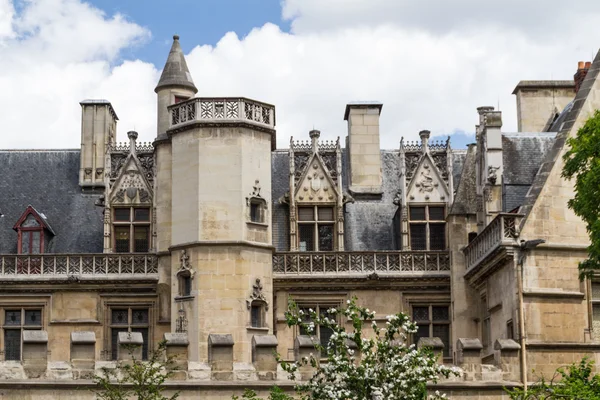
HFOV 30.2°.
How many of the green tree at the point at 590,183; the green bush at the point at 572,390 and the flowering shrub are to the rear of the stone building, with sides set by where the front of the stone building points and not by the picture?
0

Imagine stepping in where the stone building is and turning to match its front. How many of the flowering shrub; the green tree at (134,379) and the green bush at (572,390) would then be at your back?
0

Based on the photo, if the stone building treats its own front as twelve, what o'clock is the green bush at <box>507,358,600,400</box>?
The green bush is roughly at 11 o'clock from the stone building.

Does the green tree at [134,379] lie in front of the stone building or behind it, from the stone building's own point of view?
in front

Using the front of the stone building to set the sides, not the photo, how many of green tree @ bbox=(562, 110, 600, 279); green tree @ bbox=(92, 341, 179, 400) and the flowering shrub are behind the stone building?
0

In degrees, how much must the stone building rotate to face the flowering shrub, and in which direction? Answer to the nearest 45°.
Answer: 0° — it already faces it

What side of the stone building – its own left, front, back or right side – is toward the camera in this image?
front
